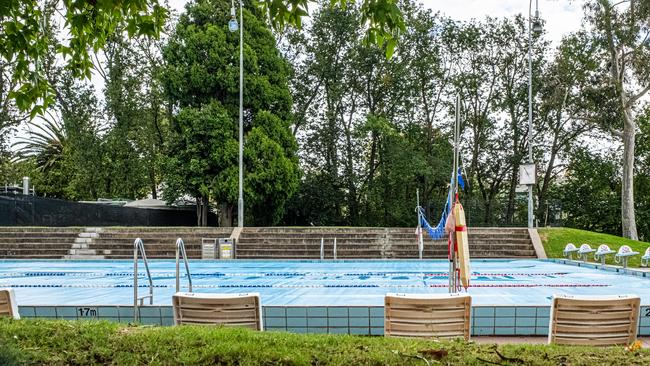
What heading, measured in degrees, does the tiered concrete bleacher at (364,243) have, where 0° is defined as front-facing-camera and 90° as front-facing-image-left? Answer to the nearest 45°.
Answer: approximately 0°

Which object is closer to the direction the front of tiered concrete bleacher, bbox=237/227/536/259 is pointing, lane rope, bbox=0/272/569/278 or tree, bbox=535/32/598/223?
the lane rope

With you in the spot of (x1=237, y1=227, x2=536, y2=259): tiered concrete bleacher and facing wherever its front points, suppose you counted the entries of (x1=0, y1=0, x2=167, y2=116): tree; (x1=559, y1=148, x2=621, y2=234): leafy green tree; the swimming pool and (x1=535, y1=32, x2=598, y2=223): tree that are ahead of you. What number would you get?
2

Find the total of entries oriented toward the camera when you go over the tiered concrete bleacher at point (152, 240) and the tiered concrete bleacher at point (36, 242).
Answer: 2

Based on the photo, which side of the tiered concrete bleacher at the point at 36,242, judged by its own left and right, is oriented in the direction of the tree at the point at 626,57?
left

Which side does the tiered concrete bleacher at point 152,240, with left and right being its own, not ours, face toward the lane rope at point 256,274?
front

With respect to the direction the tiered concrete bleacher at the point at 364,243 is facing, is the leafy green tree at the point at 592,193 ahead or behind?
behind

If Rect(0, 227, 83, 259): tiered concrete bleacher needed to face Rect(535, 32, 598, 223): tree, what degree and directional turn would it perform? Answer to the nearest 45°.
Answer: approximately 90° to its left

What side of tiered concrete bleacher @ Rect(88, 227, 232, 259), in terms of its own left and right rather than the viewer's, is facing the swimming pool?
front
